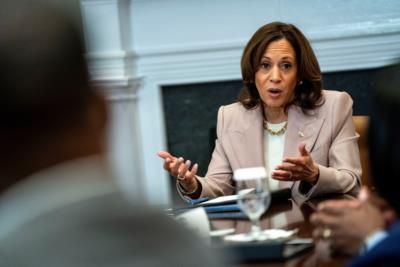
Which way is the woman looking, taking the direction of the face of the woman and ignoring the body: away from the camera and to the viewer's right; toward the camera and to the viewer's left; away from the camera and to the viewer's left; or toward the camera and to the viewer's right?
toward the camera and to the viewer's left

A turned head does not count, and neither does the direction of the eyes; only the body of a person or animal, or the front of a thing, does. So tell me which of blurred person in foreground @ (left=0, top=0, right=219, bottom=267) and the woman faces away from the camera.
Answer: the blurred person in foreground

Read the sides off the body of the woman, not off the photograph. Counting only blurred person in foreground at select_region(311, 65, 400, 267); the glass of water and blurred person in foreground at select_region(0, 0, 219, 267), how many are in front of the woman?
3

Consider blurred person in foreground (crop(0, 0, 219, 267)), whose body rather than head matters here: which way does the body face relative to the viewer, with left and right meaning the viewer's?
facing away from the viewer

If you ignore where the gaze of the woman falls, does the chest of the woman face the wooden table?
yes

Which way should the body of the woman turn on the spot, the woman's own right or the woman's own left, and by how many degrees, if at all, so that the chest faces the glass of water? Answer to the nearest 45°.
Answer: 0° — they already face it

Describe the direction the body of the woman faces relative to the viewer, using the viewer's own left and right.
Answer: facing the viewer

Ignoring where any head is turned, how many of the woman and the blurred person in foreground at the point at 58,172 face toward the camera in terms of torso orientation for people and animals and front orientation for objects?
1

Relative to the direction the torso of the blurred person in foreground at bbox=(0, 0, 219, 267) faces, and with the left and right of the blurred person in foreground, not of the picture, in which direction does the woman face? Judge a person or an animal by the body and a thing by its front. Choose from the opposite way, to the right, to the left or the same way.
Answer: the opposite way

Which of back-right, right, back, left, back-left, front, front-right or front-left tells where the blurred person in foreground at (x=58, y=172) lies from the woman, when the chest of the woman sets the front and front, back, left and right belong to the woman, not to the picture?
front

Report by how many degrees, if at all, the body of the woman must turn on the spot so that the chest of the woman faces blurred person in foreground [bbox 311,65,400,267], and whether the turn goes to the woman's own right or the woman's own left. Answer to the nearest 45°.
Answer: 0° — they already face them

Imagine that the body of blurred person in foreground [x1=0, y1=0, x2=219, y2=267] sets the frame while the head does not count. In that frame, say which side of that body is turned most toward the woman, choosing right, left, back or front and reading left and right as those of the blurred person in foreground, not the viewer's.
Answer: front

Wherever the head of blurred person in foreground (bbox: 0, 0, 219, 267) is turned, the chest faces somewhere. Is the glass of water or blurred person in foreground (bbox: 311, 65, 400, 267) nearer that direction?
the glass of water

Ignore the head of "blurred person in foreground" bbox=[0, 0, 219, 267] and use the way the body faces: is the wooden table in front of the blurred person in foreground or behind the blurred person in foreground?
in front

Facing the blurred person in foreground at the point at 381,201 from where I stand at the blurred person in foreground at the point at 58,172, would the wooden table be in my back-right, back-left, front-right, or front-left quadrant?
front-left

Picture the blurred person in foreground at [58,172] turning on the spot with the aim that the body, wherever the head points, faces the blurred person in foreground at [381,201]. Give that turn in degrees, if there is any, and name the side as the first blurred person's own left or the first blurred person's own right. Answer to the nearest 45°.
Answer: approximately 45° to the first blurred person's own right

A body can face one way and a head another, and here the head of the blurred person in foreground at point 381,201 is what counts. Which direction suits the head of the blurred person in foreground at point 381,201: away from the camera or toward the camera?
away from the camera

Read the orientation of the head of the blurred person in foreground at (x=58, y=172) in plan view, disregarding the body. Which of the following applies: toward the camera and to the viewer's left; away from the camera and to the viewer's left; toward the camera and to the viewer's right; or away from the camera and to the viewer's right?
away from the camera and to the viewer's right
